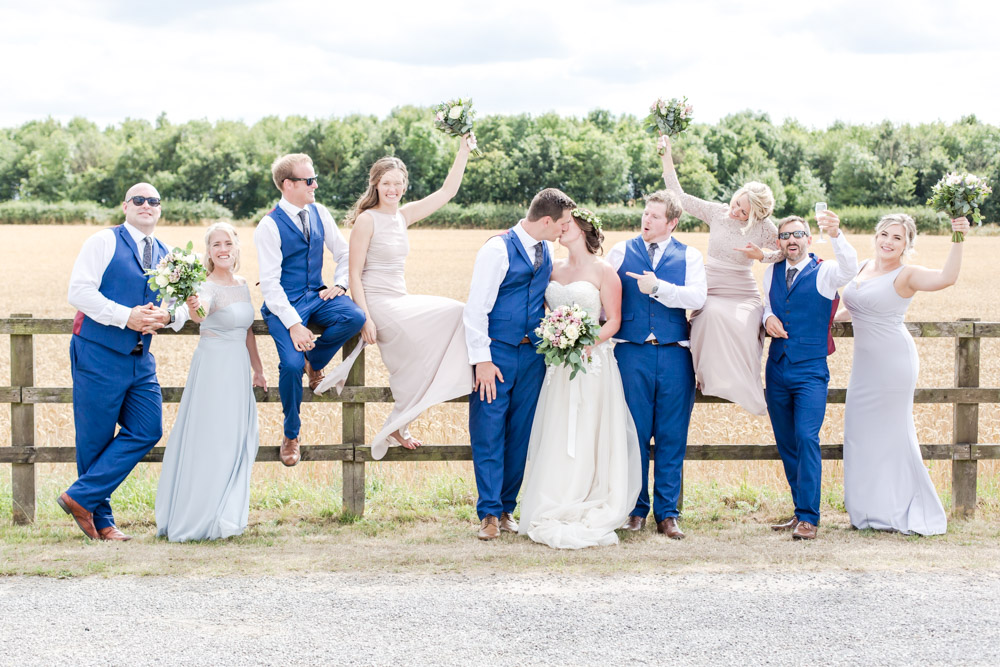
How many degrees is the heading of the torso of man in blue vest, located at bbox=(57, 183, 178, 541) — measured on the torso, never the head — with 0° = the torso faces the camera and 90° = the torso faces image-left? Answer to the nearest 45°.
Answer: approximately 315°

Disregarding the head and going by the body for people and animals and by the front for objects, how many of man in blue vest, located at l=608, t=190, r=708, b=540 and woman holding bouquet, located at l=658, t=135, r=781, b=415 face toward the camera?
2

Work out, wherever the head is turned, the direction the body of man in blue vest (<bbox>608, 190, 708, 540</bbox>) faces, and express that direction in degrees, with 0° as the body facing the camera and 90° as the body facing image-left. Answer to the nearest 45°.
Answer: approximately 0°

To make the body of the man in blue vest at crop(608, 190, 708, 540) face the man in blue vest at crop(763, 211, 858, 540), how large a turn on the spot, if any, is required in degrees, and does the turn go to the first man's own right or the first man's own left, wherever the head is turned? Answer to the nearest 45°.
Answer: approximately 90° to the first man's own left

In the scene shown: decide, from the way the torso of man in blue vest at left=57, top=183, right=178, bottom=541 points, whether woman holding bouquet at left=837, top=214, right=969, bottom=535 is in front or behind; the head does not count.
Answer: in front

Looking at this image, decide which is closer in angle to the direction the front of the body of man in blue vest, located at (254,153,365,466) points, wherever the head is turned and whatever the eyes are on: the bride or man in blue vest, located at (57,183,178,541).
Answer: the bride

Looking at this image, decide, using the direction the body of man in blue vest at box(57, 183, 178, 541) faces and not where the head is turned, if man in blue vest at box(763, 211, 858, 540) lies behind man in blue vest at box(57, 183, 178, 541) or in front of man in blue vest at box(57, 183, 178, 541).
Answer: in front
